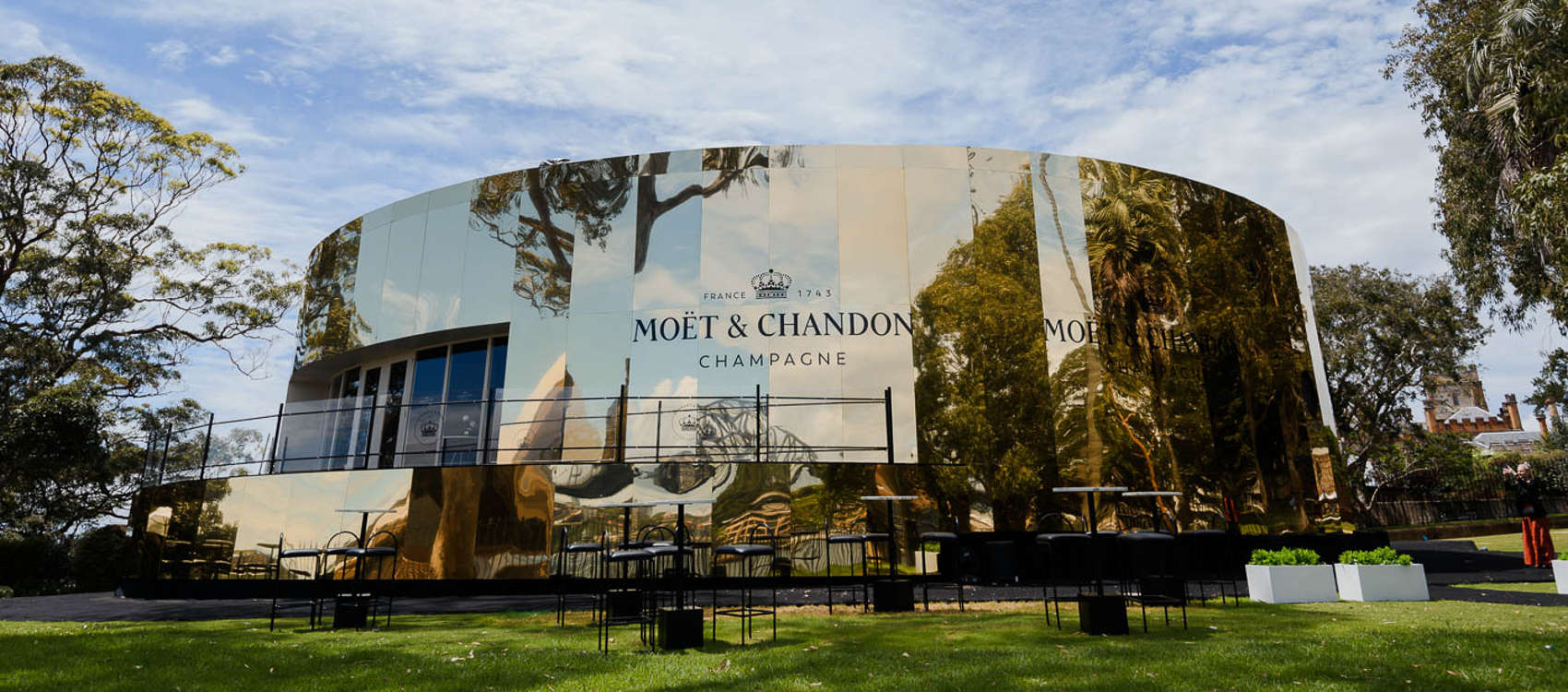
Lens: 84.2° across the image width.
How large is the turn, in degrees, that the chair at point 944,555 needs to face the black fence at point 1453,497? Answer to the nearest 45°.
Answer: approximately 135° to its right

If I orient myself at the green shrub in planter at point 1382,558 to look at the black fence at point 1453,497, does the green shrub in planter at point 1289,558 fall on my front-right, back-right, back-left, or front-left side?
back-left

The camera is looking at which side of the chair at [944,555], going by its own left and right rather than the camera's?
left

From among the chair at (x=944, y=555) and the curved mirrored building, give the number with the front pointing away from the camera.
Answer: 0

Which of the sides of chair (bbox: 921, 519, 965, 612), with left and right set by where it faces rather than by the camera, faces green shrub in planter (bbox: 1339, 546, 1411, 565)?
back

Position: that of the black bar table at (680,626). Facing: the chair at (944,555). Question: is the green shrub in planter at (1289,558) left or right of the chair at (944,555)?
right

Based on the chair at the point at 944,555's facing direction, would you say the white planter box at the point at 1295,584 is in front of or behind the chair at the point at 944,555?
behind

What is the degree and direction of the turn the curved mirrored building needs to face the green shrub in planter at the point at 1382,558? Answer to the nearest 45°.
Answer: approximately 90° to its left

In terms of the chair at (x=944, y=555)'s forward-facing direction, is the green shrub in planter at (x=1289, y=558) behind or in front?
behind

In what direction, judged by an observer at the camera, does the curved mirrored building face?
facing the viewer and to the left of the viewer
